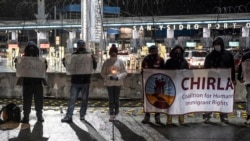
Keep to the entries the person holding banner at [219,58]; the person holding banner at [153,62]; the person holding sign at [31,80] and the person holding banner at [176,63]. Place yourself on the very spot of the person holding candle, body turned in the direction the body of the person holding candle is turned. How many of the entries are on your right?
1

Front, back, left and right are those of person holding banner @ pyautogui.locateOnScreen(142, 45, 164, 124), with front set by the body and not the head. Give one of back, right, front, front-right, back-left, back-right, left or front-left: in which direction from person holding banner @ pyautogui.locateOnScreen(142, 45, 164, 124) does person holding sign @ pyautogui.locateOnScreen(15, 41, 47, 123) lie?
right

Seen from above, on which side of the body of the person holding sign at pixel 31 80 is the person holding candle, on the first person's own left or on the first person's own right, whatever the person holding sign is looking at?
on the first person's own left

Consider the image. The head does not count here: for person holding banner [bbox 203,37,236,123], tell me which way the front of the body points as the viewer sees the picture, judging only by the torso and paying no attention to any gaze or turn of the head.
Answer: toward the camera

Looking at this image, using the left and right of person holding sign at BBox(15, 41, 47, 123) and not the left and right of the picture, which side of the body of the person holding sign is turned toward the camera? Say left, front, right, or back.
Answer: front

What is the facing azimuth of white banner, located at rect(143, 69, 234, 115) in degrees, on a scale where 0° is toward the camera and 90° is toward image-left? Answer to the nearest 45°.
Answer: approximately 0°

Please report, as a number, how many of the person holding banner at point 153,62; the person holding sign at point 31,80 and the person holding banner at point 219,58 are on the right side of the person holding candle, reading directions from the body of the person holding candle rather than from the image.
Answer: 1

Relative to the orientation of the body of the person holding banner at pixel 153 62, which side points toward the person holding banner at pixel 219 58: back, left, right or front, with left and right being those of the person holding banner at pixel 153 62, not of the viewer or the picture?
left

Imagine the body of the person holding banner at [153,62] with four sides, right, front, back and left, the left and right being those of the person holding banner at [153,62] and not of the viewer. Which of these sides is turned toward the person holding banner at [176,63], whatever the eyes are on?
left
